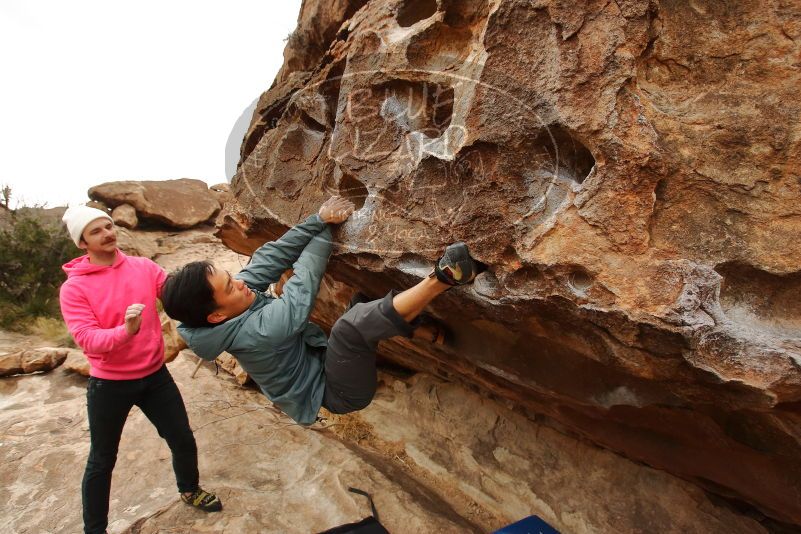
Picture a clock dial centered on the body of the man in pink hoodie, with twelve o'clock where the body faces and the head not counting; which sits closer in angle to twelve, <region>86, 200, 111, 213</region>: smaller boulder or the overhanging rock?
the overhanging rock

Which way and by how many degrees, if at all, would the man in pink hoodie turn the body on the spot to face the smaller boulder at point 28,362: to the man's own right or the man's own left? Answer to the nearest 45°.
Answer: approximately 135° to the man's own left

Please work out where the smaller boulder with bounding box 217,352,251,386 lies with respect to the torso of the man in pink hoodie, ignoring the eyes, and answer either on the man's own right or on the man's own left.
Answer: on the man's own left

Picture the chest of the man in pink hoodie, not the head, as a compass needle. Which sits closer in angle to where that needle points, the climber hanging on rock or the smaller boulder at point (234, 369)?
the climber hanging on rock

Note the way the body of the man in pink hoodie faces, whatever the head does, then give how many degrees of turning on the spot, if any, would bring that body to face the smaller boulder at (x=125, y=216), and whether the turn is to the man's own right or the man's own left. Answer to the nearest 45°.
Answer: approximately 135° to the man's own left

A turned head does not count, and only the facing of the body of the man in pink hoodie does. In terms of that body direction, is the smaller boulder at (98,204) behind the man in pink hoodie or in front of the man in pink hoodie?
behind

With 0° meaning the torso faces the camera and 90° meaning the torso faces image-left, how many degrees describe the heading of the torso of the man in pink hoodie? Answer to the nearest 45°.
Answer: approximately 315°

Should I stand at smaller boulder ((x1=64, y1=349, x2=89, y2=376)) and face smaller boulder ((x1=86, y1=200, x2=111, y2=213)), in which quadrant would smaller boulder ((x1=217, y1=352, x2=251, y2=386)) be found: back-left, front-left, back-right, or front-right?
back-right

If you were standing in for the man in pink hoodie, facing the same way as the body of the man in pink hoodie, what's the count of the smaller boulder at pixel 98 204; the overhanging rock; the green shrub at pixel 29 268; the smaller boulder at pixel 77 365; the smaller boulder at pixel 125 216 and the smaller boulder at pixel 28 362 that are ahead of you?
1

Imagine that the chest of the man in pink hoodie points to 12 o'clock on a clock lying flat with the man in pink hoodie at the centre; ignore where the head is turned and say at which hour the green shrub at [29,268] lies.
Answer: The green shrub is roughly at 7 o'clock from the man in pink hoodie.

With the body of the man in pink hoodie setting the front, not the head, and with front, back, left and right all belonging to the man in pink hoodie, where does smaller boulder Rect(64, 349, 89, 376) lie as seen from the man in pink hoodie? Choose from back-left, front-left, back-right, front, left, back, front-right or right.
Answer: back-left

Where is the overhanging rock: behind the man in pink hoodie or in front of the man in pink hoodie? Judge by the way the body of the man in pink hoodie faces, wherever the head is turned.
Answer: in front

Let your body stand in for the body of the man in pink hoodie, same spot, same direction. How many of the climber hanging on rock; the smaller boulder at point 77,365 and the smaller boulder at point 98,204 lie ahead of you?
1
